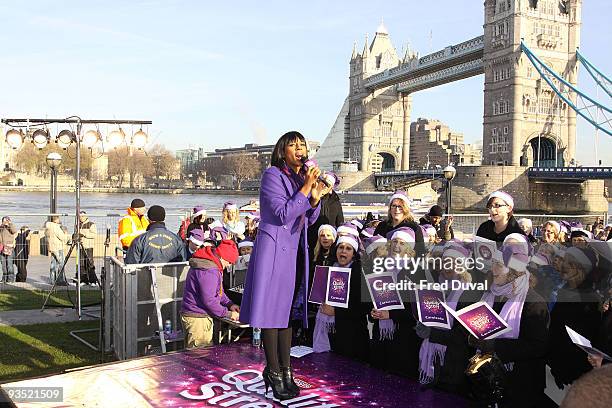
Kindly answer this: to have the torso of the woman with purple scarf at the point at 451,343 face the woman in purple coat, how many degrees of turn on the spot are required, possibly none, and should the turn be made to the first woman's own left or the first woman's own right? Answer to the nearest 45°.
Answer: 0° — they already face them

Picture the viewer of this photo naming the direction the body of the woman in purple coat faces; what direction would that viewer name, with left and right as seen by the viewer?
facing the viewer and to the right of the viewer

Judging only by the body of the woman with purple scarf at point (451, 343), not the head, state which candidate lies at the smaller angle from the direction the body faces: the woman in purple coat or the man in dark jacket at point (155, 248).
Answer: the woman in purple coat

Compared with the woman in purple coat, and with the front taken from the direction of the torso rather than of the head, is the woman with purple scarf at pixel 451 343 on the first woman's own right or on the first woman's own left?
on the first woman's own left

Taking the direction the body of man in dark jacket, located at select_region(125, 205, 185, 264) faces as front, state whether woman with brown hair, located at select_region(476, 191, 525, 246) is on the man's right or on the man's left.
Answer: on the man's right

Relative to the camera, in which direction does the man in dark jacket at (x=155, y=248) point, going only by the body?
away from the camera

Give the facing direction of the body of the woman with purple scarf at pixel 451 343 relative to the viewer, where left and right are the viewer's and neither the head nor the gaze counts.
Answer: facing the viewer and to the left of the viewer

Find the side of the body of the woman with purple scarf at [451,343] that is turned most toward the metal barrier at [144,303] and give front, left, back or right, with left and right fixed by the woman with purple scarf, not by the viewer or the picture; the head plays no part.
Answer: right

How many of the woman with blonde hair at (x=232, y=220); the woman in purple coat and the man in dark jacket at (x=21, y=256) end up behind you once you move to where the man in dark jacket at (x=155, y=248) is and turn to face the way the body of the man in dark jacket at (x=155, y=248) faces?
1

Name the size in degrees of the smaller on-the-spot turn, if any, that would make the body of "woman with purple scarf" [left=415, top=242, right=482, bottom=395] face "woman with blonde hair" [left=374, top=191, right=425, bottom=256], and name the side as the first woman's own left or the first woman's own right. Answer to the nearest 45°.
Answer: approximately 135° to the first woman's own right

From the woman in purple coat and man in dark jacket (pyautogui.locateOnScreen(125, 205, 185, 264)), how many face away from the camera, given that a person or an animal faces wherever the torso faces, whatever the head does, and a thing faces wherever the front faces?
1

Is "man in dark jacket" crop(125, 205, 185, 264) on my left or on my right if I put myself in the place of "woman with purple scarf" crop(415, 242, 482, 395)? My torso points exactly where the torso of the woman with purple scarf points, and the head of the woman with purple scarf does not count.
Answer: on my right

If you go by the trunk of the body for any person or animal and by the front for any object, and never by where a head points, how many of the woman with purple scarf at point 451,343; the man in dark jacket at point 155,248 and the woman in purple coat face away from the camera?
1

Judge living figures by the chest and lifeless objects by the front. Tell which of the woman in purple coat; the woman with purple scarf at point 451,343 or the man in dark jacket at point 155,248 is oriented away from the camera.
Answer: the man in dark jacket
